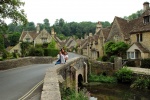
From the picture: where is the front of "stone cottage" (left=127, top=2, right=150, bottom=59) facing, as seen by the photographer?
facing the viewer and to the left of the viewer

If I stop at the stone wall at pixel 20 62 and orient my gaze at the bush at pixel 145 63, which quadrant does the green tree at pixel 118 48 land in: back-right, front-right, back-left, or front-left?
front-left

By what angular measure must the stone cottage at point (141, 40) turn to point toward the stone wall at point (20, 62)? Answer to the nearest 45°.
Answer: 0° — it already faces it

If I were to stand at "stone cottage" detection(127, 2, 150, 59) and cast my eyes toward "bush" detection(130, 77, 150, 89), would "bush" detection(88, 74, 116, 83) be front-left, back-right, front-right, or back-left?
front-right

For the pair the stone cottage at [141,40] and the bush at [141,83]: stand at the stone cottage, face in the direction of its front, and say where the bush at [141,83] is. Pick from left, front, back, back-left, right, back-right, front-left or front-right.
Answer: front-left

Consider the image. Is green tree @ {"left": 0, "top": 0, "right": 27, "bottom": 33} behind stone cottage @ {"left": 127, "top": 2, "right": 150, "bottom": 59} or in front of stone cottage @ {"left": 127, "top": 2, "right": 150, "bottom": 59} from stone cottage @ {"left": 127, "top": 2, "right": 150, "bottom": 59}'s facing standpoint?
in front

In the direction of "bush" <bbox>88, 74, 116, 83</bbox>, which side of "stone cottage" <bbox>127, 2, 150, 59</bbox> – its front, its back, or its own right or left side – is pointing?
front

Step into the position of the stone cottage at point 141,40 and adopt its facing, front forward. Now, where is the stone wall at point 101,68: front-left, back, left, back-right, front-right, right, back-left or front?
front

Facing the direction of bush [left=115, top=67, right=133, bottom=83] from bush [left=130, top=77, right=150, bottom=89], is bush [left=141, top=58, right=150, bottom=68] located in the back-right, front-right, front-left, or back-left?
front-right
